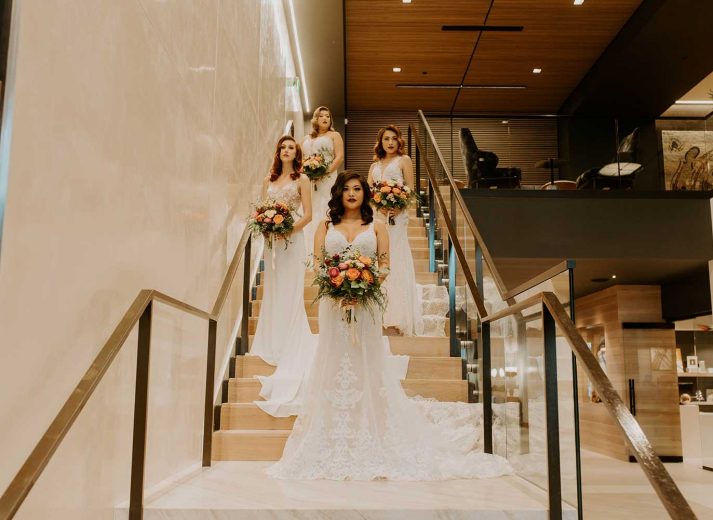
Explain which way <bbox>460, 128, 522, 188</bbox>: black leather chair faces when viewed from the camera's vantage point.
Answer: facing to the right of the viewer

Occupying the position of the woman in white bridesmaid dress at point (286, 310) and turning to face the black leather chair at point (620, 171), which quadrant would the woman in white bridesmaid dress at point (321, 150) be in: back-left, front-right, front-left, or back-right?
front-left

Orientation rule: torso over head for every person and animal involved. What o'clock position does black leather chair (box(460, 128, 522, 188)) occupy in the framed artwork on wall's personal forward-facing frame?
The black leather chair is roughly at 2 o'clock from the framed artwork on wall.

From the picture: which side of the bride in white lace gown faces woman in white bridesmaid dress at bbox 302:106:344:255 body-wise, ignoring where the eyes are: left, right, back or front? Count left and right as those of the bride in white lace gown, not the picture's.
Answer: back

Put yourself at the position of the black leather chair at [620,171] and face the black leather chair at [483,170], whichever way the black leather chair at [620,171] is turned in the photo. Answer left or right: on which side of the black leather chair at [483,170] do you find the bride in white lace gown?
left

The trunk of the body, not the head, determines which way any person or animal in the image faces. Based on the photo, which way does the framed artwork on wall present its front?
toward the camera

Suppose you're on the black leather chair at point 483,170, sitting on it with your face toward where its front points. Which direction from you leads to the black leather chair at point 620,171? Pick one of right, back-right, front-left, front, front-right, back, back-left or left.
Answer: front

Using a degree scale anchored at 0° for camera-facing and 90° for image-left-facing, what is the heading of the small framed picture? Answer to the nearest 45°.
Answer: approximately 0°

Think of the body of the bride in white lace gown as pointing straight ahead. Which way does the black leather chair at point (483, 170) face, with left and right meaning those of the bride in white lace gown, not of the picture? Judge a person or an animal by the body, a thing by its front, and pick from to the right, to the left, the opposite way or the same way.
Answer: to the left

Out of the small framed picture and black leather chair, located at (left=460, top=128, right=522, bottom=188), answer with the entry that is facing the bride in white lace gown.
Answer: the small framed picture

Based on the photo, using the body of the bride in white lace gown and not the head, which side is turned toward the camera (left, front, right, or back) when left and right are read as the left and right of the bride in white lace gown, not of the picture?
front

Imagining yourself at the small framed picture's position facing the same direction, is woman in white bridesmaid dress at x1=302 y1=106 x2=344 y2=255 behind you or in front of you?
in front
